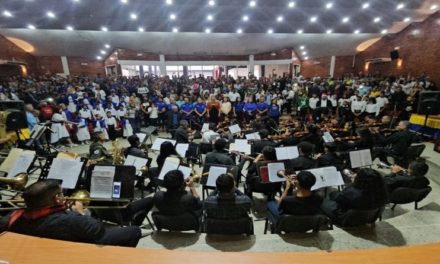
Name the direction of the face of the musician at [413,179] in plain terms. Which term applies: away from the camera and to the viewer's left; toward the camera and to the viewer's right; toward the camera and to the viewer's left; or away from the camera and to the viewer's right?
away from the camera and to the viewer's left

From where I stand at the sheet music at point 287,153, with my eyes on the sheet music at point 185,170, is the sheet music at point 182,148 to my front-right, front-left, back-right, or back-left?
front-right

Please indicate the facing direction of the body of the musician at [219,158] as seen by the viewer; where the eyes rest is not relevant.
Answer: away from the camera

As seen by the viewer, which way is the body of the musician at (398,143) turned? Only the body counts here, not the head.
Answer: to the viewer's left

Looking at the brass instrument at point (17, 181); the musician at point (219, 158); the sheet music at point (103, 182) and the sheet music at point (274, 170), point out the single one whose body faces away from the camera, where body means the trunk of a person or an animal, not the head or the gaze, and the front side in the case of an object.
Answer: the musician

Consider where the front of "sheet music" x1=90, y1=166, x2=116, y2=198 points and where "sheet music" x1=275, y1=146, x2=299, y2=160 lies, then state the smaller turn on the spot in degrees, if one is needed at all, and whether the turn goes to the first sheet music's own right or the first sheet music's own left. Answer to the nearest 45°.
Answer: approximately 90° to the first sheet music's own left

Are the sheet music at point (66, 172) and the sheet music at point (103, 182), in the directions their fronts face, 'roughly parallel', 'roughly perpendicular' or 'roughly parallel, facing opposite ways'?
roughly parallel

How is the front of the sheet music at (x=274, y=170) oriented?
toward the camera

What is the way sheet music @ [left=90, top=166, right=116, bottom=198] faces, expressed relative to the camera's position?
facing the viewer

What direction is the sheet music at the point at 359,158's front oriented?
toward the camera

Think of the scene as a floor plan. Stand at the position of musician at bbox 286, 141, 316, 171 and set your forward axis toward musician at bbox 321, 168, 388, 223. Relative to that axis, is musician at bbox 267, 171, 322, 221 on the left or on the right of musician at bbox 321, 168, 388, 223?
right

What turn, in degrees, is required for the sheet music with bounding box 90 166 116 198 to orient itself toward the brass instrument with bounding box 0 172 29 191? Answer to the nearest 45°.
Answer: approximately 135° to its right

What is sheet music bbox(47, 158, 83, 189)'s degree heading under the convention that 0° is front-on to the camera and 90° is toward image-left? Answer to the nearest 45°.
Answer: approximately 0°
